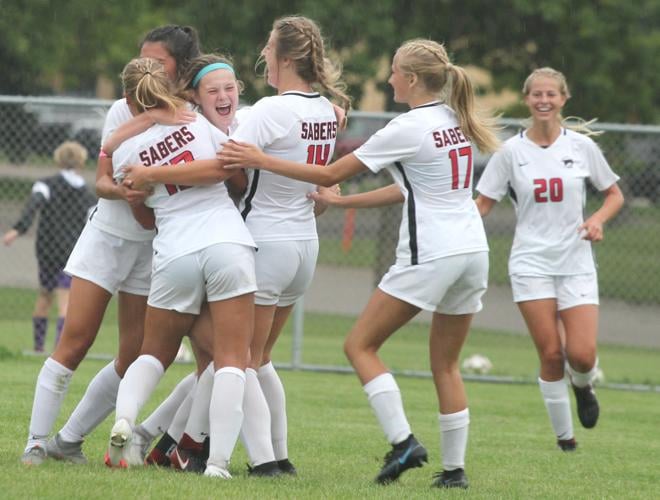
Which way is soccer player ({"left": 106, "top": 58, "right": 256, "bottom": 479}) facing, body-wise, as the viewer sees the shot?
away from the camera

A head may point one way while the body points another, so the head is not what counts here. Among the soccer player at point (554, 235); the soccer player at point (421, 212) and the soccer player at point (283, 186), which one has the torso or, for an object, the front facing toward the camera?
the soccer player at point (554, 235)

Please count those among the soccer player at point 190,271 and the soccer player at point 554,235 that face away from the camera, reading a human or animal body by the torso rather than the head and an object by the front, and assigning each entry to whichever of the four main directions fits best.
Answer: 1

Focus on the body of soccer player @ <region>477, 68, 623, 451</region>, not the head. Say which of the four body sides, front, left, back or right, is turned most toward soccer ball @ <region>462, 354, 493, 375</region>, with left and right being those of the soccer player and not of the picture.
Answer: back

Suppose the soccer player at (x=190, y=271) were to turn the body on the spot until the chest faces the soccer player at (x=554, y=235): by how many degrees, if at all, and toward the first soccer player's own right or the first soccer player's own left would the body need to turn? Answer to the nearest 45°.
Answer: approximately 45° to the first soccer player's own right

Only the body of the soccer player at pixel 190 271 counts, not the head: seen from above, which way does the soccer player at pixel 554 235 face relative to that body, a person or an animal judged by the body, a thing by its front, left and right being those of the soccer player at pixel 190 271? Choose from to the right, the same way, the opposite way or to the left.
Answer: the opposite way

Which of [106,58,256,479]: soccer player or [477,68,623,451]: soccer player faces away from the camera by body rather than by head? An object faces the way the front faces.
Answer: [106,58,256,479]: soccer player

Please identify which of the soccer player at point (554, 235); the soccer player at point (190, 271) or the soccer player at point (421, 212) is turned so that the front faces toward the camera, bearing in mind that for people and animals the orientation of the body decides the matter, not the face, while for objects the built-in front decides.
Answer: the soccer player at point (554, 235)

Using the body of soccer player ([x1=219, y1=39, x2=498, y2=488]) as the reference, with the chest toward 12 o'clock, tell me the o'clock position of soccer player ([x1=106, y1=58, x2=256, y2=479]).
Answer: soccer player ([x1=106, y1=58, x2=256, y2=479]) is roughly at 10 o'clock from soccer player ([x1=219, y1=39, x2=498, y2=488]).

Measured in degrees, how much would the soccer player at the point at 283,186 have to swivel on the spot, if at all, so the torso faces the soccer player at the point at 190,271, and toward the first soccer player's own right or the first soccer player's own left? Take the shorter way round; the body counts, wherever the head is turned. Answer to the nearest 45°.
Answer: approximately 90° to the first soccer player's own left

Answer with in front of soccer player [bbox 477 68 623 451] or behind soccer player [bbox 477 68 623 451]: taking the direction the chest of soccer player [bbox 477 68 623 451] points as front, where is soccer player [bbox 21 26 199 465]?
in front

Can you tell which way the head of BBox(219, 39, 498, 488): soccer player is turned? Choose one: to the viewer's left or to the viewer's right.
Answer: to the viewer's left

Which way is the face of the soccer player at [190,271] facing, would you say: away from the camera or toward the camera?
away from the camera
